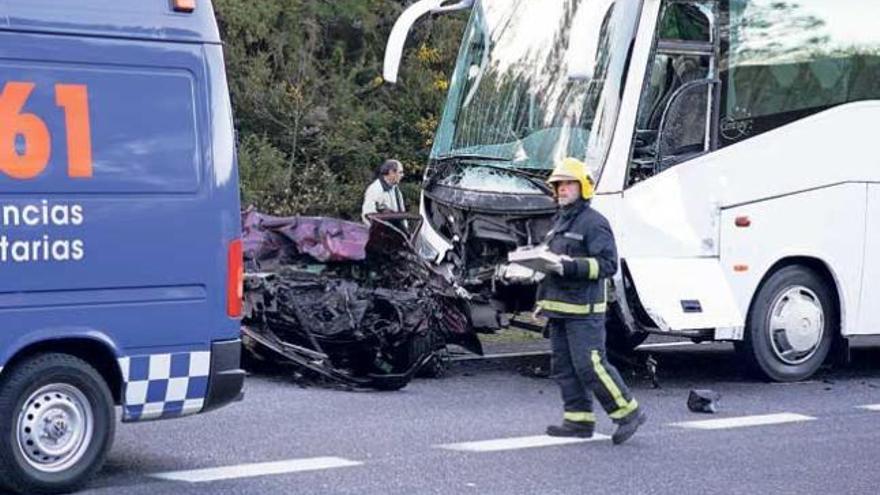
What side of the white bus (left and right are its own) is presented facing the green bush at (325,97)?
right

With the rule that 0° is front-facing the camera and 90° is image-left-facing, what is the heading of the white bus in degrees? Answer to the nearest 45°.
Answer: approximately 45°

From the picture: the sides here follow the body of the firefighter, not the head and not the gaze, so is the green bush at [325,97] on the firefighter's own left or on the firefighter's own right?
on the firefighter's own right
